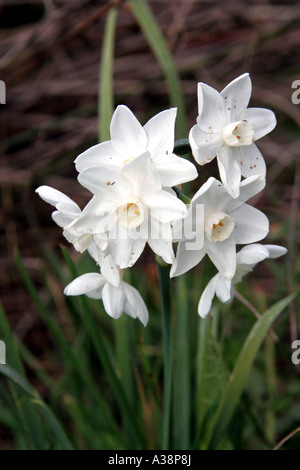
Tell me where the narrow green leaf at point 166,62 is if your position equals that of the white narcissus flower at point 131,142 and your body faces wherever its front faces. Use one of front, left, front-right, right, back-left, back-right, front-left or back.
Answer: back

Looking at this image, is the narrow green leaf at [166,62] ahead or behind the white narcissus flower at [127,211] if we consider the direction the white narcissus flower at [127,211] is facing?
behind

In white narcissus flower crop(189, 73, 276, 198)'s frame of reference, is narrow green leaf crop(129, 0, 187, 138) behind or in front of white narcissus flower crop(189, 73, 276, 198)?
behind

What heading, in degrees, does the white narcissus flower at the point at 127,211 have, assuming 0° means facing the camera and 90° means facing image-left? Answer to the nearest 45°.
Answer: approximately 0°

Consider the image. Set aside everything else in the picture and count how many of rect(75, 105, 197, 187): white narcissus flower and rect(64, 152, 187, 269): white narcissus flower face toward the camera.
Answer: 2

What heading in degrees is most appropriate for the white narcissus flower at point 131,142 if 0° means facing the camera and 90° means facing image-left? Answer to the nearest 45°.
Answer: approximately 0°
